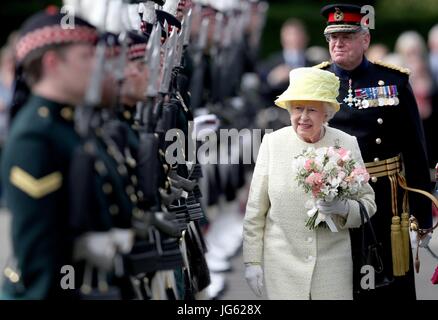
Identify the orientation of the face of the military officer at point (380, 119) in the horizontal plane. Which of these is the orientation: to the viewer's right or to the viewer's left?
to the viewer's left

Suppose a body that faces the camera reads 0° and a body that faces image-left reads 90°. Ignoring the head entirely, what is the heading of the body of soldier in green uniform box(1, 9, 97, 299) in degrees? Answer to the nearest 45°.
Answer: approximately 270°

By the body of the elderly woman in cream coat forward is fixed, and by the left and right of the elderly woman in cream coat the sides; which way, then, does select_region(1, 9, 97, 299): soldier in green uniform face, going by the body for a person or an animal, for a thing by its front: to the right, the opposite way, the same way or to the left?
to the left

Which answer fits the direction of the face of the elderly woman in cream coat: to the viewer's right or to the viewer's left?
to the viewer's left

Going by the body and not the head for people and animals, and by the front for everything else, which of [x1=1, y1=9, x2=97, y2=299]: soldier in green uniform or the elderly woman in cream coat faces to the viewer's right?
the soldier in green uniform

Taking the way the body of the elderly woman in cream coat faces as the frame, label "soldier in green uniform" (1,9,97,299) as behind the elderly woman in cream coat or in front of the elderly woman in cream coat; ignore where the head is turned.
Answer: in front

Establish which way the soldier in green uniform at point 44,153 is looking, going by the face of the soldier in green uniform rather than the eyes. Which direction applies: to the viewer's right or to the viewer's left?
to the viewer's right

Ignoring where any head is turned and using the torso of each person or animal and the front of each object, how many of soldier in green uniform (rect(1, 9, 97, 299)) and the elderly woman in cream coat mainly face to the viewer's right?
1

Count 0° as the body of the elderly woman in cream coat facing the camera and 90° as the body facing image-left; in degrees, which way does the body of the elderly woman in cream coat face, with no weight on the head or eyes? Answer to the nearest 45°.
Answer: approximately 0°

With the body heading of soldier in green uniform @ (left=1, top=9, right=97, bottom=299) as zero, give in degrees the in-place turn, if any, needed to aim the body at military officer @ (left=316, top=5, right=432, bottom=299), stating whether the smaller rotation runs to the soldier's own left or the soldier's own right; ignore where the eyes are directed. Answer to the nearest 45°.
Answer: approximately 45° to the soldier's own left

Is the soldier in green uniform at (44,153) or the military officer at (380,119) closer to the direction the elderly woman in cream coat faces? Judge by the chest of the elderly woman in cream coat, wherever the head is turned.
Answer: the soldier in green uniform
